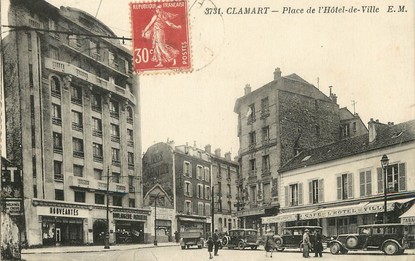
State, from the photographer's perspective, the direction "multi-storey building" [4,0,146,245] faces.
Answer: facing the viewer and to the right of the viewer

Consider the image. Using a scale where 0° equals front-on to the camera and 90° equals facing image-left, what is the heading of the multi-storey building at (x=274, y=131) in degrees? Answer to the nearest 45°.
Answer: approximately 45°

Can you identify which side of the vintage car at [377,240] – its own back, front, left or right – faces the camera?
left

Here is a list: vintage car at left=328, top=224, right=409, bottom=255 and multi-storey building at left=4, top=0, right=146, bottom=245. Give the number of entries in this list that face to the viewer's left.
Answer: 1

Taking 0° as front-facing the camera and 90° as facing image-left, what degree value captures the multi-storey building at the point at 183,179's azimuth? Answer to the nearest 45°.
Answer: approximately 315°

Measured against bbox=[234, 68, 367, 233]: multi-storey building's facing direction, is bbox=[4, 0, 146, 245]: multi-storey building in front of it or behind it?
in front

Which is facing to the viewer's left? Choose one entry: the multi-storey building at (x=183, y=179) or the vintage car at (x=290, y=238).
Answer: the vintage car
